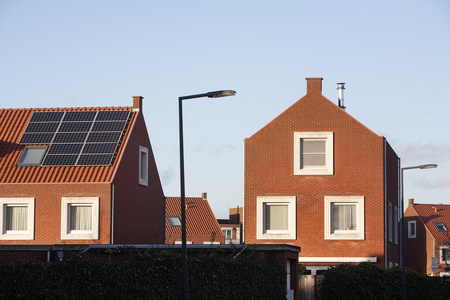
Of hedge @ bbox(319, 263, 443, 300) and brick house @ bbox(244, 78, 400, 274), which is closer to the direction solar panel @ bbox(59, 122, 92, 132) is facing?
the hedge

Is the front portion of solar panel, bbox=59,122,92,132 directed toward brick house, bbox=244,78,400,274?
no

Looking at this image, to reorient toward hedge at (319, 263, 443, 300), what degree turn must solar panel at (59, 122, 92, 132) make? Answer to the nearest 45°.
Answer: approximately 45° to its left

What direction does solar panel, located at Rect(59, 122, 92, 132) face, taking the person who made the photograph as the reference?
facing the viewer

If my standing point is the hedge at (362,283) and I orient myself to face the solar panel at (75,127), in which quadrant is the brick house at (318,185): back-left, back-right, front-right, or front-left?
front-right

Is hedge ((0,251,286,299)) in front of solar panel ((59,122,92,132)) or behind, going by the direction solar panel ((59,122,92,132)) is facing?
in front

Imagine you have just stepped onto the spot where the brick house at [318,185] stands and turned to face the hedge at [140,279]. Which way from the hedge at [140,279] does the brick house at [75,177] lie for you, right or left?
right
